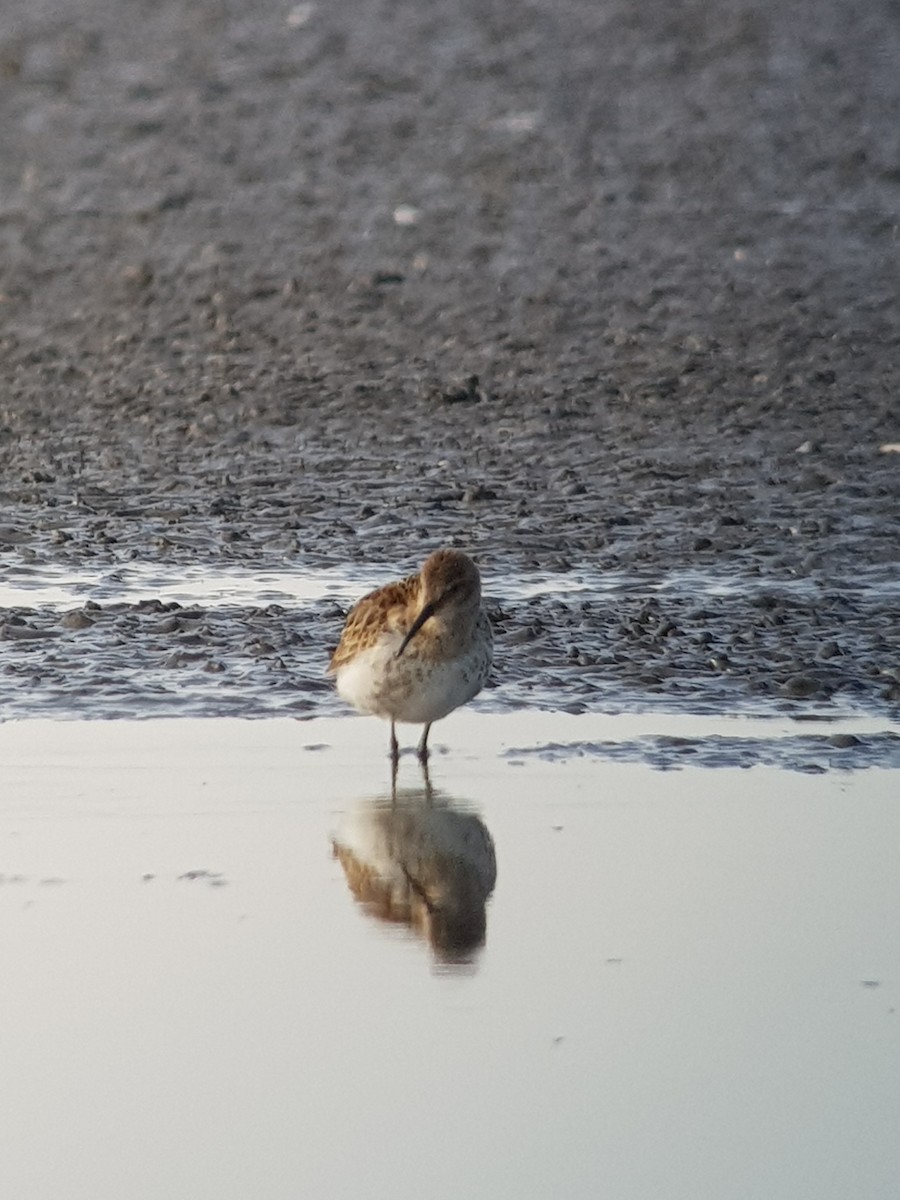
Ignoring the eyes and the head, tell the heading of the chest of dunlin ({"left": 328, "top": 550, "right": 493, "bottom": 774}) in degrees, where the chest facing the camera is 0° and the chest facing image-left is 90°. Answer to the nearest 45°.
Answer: approximately 315°

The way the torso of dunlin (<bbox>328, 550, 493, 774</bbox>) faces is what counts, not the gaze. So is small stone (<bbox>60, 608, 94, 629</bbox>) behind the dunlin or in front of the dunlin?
behind
